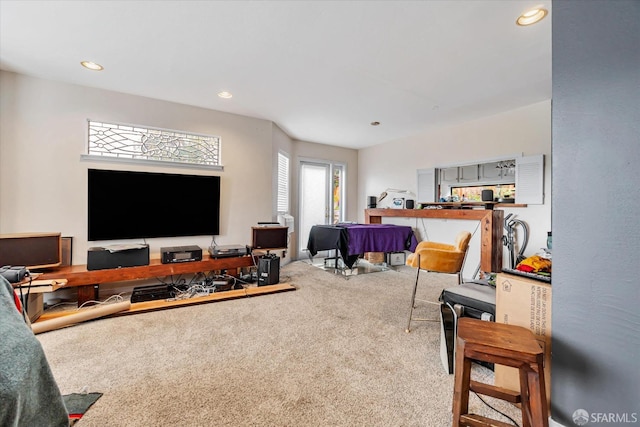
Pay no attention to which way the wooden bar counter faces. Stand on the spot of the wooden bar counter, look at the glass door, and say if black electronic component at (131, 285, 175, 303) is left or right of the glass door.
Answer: left

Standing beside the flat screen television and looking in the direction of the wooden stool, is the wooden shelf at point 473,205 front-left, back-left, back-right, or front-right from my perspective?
front-left

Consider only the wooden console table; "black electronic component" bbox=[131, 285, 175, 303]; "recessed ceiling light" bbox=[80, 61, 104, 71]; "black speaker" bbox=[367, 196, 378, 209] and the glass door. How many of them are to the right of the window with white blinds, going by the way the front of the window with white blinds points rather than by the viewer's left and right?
3

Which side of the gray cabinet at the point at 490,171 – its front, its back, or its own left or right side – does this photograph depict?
front

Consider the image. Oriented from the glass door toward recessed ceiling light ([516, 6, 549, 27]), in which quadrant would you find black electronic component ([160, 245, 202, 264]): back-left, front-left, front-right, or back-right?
front-right

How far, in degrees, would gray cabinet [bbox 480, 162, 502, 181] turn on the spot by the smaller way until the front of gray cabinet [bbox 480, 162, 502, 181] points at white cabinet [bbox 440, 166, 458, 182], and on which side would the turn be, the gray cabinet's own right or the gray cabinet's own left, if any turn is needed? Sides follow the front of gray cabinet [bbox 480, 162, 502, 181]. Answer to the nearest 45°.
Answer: approximately 90° to the gray cabinet's own right

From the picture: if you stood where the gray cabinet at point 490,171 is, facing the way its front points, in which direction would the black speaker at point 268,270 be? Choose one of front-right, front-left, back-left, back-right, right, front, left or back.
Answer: front-right

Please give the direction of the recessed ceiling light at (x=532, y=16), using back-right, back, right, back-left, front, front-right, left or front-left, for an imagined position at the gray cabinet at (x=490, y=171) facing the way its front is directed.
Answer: front

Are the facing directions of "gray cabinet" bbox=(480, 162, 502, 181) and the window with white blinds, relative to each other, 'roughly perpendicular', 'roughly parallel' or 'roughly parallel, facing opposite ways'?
roughly perpendicular

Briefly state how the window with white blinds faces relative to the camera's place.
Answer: facing the viewer and to the right of the viewer

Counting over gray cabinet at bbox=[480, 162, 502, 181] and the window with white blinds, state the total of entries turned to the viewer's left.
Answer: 0

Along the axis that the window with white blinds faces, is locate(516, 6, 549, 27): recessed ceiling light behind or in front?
in front

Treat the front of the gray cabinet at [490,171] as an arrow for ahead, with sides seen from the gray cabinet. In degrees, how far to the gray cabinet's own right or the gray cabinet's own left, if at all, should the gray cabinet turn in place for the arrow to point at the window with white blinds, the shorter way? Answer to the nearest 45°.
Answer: approximately 90° to the gray cabinet's own right
